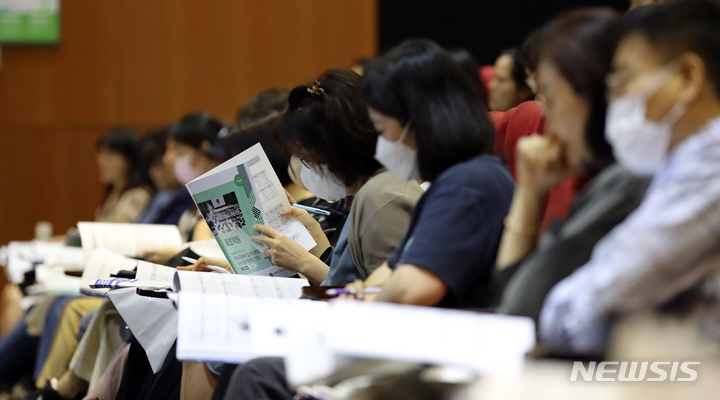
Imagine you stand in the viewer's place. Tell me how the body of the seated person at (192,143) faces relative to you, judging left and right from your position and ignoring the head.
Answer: facing to the left of the viewer

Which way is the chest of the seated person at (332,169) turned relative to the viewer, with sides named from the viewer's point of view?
facing to the left of the viewer

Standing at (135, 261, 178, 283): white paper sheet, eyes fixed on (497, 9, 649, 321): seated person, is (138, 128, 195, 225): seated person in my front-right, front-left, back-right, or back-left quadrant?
back-left

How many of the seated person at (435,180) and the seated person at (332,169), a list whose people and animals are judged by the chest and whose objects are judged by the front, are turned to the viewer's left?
2

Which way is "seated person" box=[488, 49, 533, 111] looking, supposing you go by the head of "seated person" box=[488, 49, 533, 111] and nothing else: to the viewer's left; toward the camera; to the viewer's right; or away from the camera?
to the viewer's left

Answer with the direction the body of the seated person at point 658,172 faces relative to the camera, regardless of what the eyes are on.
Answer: to the viewer's left

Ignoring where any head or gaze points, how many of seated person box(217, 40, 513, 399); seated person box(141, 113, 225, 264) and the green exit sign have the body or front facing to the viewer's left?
2

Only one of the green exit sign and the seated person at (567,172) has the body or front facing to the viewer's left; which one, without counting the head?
the seated person

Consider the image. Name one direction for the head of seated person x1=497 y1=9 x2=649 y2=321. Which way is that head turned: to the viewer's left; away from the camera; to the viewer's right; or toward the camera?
to the viewer's left

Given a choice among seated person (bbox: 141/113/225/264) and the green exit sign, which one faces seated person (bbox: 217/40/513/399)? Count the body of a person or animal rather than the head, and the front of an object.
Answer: the green exit sign

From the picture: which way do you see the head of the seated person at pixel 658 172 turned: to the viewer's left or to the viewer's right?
to the viewer's left

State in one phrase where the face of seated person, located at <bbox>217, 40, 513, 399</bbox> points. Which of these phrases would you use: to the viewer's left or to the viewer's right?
to the viewer's left

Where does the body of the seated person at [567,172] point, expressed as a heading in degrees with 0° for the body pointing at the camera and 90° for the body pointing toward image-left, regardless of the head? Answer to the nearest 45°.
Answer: approximately 90°
